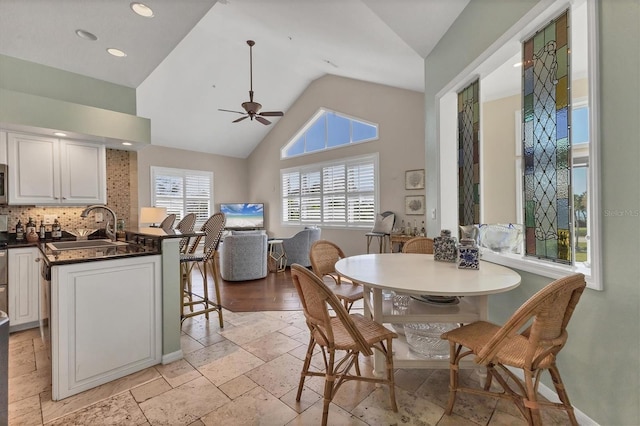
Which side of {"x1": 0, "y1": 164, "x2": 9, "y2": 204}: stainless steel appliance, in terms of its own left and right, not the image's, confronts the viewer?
front

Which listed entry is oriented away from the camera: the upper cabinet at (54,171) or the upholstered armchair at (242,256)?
the upholstered armchair

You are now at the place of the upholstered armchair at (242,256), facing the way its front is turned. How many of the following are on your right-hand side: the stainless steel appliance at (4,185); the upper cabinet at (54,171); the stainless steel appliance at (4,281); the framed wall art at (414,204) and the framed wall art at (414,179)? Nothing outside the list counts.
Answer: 2

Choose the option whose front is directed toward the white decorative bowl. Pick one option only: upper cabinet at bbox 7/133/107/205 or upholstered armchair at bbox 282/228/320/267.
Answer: the upper cabinet

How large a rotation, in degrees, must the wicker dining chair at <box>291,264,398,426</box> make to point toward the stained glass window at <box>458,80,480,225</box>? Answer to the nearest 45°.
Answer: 0° — it already faces it

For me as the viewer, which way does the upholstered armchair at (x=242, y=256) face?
facing away from the viewer

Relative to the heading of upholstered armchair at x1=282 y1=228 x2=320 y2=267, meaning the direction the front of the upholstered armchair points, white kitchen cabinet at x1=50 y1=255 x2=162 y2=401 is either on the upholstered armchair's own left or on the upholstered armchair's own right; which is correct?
on the upholstered armchair's own left

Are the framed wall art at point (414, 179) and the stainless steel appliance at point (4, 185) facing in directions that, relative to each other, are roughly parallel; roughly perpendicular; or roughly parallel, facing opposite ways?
roughly perpendicular

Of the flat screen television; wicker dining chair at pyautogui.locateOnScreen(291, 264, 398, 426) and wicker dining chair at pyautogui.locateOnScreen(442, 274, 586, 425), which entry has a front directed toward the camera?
the flat screen television

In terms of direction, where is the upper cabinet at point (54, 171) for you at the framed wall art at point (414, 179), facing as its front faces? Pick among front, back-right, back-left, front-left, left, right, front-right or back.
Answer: front-right

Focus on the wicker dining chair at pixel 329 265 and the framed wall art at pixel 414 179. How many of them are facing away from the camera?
0

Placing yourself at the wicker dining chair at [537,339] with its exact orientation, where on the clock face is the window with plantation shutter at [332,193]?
The window with plantation shutter is roughly at 12 o'clock from the wicker dining chair.

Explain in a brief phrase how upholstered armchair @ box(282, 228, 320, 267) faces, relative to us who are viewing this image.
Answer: facing away from the viewer and to the left of the viewer

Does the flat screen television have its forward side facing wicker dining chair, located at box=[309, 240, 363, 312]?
yes
